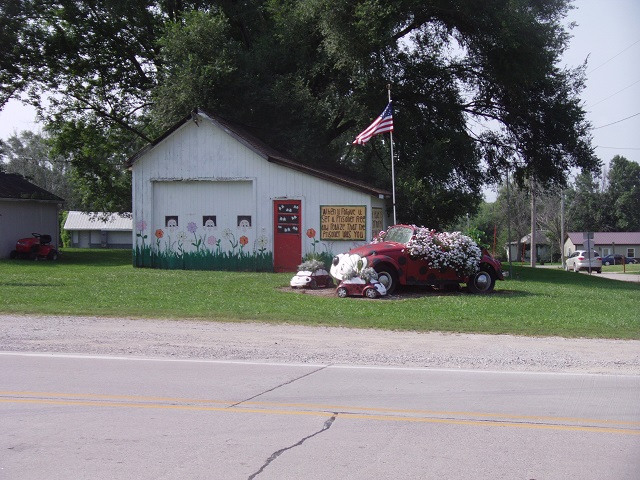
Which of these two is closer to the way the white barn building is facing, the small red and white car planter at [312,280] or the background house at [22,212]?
the small red and white car planter

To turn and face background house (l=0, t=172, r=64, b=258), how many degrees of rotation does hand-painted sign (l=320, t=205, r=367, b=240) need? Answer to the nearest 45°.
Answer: approximately 135° to its right

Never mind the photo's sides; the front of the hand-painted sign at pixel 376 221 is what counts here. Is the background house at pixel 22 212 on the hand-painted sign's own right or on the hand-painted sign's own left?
on the hand-painted sign's own right

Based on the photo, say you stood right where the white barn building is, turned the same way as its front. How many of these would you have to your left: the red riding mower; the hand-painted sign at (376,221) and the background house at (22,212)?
1

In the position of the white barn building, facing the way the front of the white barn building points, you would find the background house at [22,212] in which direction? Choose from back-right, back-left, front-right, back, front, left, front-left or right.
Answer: back-right

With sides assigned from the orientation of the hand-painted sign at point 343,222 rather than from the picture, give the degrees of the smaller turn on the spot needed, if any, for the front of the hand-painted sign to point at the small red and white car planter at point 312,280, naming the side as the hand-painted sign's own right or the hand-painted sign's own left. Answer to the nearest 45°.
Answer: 0° — it already faces it

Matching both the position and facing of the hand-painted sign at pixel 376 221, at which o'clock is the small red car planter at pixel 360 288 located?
The small red car planter is roughly at 12 o'clock from the hand-painted sign.

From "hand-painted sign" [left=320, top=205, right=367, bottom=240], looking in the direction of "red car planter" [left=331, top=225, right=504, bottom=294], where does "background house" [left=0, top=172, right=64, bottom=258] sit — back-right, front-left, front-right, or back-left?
back-right

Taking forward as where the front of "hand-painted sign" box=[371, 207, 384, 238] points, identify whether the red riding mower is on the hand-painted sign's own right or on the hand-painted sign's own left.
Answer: on the hand-painted sign's own right
